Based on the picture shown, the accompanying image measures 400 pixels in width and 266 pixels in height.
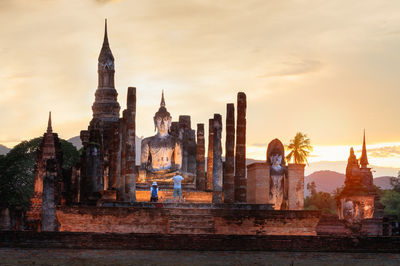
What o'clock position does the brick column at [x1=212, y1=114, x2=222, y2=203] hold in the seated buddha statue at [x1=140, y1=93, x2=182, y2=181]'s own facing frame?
The brick column is roughly at 11 o'clock from the seated buddha statue.

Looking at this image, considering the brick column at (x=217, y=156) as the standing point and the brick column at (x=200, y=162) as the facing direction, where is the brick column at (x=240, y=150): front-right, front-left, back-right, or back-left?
back-right

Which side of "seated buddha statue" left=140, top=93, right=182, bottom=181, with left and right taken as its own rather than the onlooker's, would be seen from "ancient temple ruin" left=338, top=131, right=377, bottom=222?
left

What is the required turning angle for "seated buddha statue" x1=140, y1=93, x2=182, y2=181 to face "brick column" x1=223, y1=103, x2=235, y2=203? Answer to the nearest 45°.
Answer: approximately 45° to its left

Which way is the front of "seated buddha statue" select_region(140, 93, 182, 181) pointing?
toward the camera

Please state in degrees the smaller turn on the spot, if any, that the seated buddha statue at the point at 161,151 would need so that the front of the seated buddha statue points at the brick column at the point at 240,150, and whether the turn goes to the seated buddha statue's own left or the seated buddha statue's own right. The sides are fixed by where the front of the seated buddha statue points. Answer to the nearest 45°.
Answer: approximately 45° to the seated buddha statue's own left

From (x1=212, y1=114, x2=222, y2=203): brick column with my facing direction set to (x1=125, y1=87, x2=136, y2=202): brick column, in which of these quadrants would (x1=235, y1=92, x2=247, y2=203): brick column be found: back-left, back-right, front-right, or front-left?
back-left

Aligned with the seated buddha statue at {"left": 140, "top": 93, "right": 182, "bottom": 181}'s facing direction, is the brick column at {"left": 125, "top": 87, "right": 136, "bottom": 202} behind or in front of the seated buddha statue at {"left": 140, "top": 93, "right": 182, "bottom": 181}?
in front

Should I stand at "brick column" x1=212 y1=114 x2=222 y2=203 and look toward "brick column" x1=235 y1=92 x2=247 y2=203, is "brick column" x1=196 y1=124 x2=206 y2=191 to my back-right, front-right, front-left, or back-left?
back-left
